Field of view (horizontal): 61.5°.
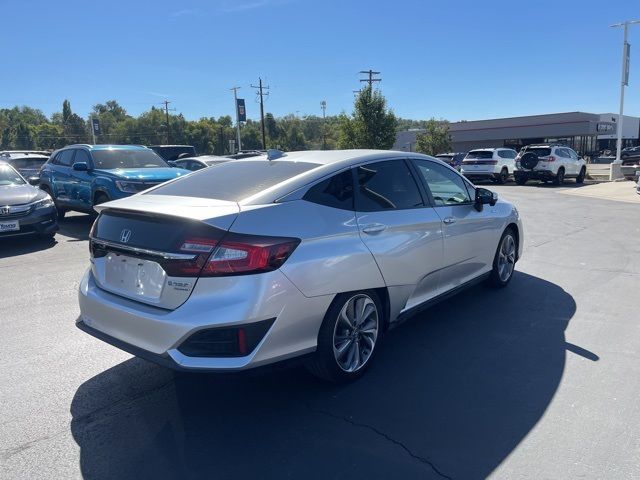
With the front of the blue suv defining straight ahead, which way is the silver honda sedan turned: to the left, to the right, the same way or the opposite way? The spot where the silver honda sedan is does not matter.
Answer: to the left

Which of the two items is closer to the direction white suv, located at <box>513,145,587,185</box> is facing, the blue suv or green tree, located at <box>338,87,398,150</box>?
the green tree

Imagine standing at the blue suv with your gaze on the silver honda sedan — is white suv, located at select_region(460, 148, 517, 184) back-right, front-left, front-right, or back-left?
back-left

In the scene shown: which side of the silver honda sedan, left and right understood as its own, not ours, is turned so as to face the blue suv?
left

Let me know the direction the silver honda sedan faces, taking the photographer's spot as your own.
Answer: facing away from the viewer and to the right of the viewer

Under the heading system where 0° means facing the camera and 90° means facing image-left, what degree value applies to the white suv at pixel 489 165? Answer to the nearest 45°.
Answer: approximately 225°

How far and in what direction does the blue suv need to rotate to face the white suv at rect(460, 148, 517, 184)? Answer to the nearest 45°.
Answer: approximately 90° to its left

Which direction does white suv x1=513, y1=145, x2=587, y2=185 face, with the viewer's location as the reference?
facing away from the viewer and to the right of the viewer

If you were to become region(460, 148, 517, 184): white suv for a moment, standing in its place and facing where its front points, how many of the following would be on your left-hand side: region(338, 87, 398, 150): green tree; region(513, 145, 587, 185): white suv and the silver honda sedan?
1

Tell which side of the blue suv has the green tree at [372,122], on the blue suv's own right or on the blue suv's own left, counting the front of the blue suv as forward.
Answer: on the blue suv's own left

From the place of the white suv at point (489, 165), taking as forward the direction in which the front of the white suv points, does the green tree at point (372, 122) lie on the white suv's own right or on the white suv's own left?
on the white suv's own left

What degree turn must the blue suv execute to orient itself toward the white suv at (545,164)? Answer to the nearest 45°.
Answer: approximately 45° to its left

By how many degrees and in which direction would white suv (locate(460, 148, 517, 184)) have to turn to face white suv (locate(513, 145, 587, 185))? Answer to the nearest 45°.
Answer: approximately 90° to its right

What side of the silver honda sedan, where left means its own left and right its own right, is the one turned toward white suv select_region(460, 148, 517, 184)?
front

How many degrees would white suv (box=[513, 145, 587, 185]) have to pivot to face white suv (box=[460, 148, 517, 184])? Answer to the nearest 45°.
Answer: approximately 90° to its left
